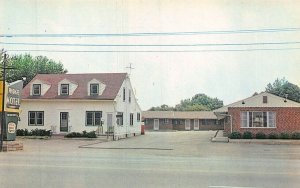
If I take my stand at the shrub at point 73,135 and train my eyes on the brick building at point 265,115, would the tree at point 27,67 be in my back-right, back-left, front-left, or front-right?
back-left

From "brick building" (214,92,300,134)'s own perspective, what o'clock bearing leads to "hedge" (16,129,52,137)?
The hedge is roughly at 3 o'clock from the brick building.

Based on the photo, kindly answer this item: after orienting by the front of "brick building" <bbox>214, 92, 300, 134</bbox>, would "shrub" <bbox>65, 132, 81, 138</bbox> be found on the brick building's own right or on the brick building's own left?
on the brick building's own right

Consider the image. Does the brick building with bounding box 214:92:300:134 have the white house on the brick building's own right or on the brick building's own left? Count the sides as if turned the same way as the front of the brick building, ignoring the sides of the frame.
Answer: on the brick building's own right

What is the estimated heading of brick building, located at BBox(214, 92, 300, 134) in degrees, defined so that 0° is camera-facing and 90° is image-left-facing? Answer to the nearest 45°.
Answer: approximately 0°

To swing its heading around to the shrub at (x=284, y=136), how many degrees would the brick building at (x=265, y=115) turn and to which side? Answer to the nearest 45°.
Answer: approximately 45° to its left
